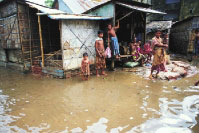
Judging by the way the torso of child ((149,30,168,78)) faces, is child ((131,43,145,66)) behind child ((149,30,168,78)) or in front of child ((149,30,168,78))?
behind

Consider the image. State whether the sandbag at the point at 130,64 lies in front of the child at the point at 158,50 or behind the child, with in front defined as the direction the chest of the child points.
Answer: behind

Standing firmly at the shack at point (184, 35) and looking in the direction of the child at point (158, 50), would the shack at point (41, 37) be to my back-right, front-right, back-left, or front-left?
front-right

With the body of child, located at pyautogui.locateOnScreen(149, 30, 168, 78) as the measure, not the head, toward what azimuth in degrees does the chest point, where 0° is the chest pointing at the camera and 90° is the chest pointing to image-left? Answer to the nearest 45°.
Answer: approximately 315°

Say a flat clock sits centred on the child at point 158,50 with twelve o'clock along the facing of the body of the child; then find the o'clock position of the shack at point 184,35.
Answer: The shack is roughly at 8 o'clock from the child.
